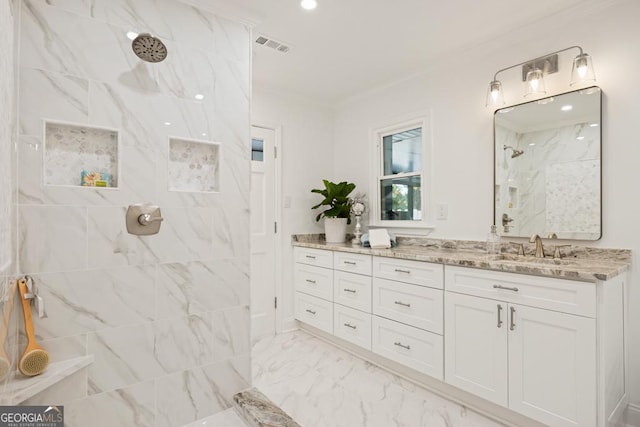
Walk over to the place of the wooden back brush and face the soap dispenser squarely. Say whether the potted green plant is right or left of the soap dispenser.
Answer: left

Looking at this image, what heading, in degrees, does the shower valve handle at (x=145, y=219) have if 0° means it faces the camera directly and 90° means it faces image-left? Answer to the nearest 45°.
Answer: approximately 0°

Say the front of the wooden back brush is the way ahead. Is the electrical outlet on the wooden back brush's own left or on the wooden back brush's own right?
on the wooden back brush's own left

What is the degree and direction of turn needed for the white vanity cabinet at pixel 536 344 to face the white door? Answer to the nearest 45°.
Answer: approximately 45° to its right

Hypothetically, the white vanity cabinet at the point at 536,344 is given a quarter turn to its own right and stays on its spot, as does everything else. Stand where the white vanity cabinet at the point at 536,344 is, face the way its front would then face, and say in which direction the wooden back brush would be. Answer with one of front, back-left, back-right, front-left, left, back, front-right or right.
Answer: left

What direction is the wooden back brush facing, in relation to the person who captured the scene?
facing the viewer

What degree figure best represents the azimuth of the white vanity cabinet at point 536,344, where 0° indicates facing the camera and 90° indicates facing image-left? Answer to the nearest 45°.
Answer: approximately 45°

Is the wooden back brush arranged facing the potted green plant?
no

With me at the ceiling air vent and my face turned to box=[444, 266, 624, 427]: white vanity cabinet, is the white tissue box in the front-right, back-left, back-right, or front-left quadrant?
front-left

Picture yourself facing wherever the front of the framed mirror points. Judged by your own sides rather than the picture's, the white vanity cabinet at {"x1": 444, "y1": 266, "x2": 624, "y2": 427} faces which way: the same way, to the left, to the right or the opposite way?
the same way

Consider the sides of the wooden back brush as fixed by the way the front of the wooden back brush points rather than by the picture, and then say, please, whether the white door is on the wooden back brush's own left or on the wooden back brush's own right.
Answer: on the wooden back brush's own left

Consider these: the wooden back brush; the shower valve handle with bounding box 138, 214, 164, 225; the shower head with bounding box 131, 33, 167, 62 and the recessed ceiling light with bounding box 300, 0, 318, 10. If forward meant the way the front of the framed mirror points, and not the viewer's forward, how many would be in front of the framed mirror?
4

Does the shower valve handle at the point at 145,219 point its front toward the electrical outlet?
no

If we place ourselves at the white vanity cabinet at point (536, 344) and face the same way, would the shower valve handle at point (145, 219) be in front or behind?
in front

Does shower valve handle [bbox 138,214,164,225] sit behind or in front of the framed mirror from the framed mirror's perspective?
in front

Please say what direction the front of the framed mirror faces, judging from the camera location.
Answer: facing the viewer and to the left of the viewer
